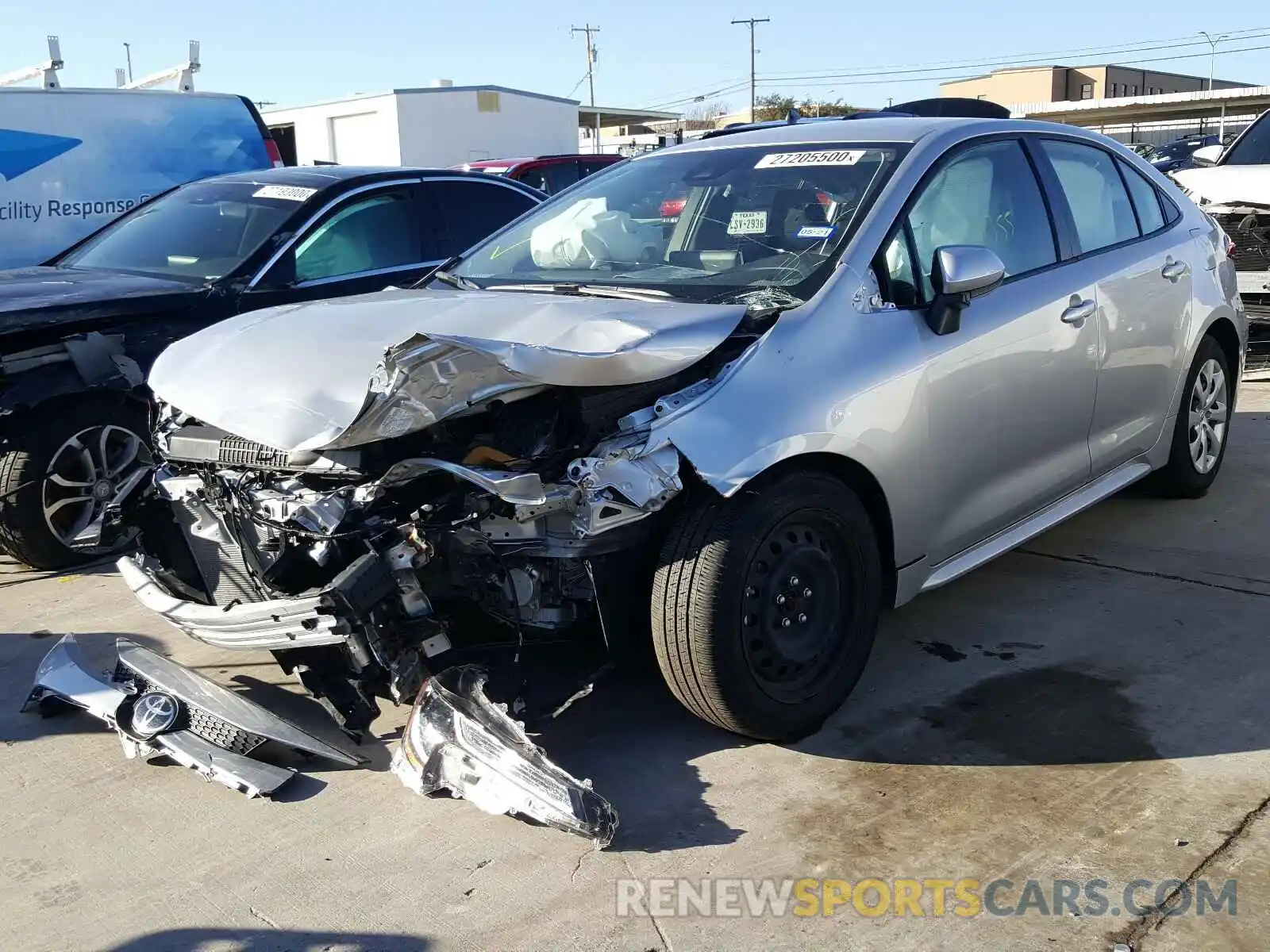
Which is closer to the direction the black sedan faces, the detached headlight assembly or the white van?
the detached headlight assembly

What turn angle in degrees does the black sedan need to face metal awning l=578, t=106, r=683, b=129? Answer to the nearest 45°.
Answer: approximately 135° to its right

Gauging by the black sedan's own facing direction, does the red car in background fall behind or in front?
behind

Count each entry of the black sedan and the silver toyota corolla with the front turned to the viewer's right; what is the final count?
0

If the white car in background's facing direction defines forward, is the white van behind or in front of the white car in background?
in front

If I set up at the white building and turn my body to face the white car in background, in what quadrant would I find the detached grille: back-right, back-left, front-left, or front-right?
front-right

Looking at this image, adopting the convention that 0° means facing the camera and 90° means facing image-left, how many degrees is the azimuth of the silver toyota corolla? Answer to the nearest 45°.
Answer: approximately 45°

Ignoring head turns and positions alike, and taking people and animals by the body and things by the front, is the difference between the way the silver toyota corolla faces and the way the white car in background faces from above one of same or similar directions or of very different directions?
same or similar directions

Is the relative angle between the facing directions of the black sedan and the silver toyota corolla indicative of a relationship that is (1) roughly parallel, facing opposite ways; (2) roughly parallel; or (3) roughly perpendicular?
roughly parallel

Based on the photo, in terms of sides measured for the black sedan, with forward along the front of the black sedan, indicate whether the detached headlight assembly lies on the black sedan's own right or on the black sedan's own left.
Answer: on the black sedan's own left

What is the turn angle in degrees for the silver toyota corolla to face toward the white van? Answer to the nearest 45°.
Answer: approximately 90° to its right

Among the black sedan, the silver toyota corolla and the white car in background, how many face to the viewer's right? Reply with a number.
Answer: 0

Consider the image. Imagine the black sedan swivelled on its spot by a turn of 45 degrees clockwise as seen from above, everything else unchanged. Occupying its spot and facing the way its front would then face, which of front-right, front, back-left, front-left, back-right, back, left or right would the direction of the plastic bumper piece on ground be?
left

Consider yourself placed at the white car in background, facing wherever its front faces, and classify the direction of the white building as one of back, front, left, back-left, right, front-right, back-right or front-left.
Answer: right

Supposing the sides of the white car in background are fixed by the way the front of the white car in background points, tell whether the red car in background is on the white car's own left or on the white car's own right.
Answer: on the white car's own right
